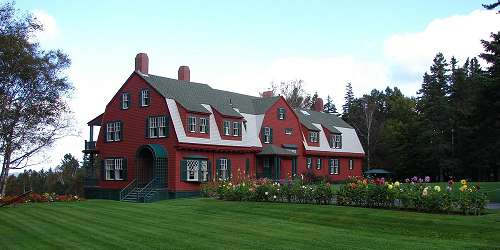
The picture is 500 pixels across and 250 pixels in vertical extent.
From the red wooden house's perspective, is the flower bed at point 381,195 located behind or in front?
in front

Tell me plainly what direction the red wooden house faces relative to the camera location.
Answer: facing the viewer and to the right of the viewer
